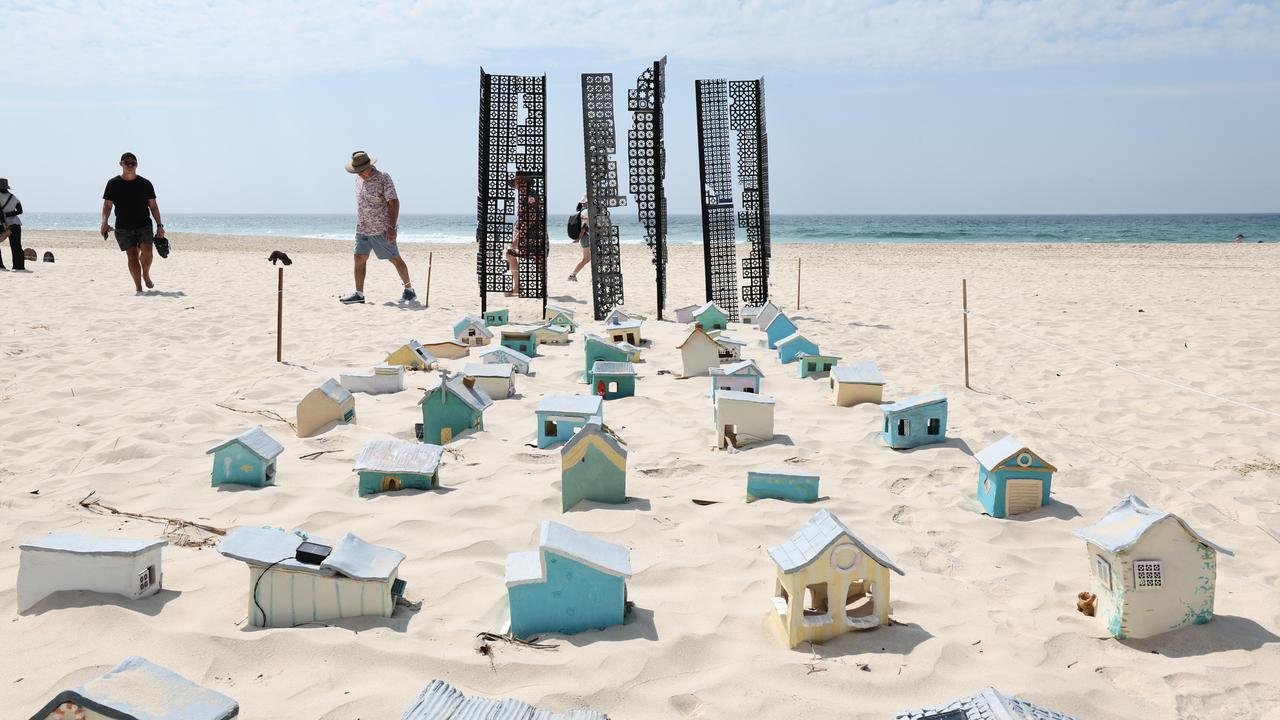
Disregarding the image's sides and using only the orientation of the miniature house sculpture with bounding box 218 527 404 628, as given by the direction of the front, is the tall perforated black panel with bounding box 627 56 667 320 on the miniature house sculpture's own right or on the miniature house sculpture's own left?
on the miniature house sculpture's own left

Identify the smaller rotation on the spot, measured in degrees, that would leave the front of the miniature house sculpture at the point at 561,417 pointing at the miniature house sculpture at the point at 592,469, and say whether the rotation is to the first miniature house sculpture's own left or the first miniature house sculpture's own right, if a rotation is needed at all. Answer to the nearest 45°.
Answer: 0° — it already faces it

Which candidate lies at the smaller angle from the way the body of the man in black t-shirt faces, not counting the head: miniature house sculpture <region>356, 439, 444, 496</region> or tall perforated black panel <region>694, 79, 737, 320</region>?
the miniature house sculpture
